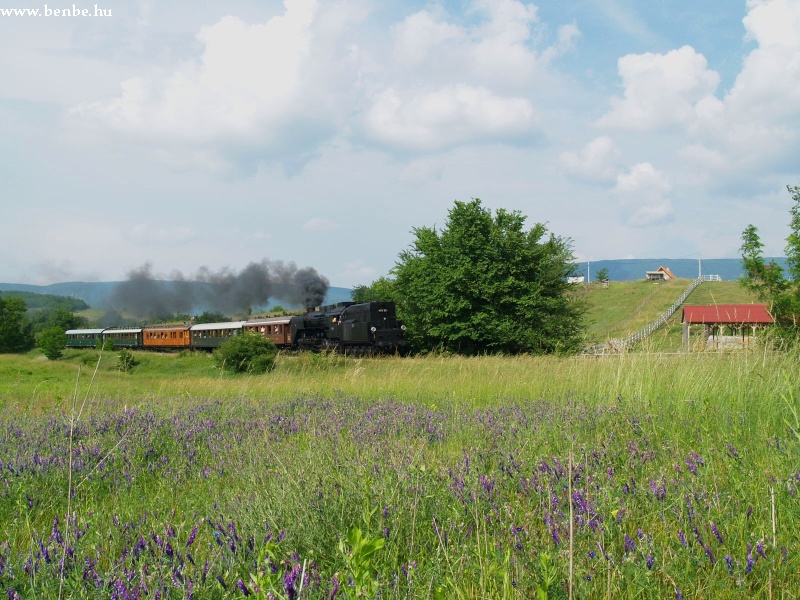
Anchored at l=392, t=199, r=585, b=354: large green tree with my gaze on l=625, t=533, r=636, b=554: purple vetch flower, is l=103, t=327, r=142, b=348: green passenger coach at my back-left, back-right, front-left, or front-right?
back-right

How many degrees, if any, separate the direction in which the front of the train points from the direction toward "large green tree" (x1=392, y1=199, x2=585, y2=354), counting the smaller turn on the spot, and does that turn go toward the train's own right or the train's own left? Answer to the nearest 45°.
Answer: approximately 45° to the train's own left

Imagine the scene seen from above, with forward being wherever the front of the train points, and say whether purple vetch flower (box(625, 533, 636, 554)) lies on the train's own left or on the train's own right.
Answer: on the train's own right

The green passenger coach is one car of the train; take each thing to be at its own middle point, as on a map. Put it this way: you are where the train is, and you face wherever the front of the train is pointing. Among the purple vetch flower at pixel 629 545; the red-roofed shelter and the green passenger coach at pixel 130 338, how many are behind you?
1

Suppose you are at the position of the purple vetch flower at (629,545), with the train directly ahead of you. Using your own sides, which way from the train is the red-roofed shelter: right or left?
right

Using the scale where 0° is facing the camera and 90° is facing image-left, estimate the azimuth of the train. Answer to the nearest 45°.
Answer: approximately 315°

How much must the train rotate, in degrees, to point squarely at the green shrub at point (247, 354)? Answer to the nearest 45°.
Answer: approximately 90° to its right
